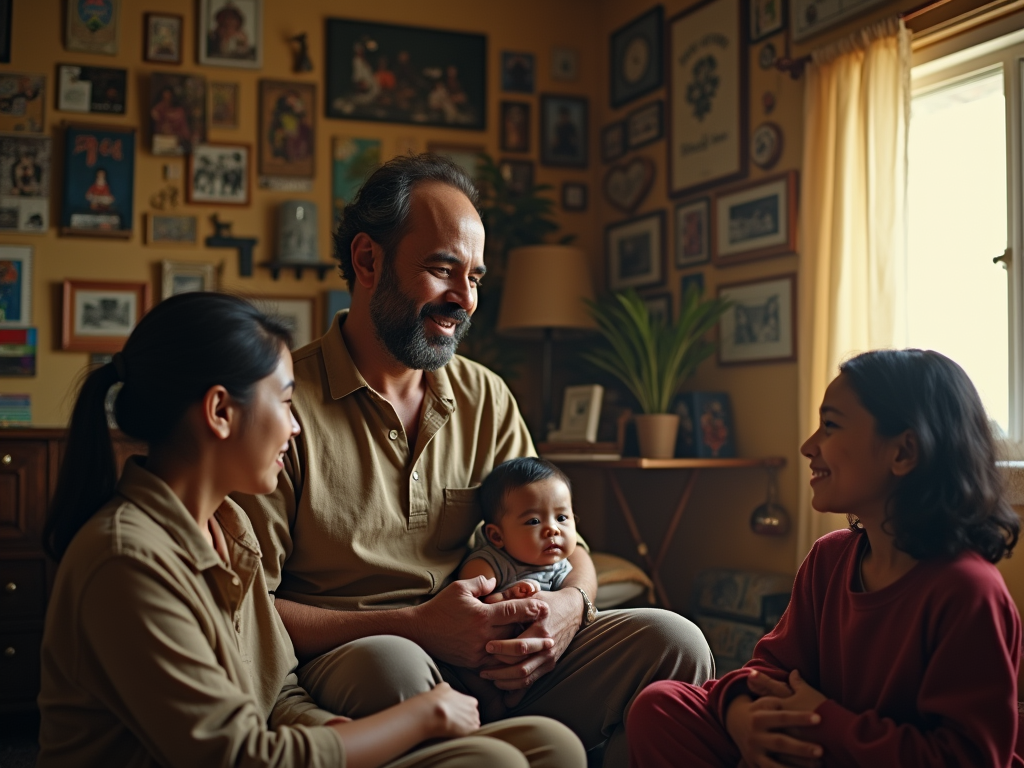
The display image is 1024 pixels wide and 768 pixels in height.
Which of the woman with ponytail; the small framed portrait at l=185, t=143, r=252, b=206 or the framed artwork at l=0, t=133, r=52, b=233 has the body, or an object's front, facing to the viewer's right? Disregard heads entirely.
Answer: the woman with ponytail

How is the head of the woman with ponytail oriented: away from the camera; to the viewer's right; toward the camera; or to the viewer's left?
to the viewer's right

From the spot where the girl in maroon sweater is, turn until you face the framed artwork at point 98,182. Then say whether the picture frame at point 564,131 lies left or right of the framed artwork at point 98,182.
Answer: right

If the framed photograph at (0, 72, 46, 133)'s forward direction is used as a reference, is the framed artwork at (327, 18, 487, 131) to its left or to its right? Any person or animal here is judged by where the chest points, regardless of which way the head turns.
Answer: on its left

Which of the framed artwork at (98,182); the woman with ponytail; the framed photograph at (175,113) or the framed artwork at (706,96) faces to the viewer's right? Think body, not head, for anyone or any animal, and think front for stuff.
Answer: the woman with ponytail

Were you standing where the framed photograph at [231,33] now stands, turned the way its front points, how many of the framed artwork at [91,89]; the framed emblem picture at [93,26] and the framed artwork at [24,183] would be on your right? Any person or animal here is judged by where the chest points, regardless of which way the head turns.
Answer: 3

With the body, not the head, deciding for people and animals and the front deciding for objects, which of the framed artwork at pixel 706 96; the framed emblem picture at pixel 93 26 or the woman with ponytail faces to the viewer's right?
the woman with ponytail

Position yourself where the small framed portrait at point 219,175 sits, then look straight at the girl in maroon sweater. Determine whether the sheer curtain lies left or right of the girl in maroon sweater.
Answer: left

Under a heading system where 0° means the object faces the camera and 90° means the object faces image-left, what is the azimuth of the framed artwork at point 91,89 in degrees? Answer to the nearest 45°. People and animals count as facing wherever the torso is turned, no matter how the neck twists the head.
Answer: approximately 0°

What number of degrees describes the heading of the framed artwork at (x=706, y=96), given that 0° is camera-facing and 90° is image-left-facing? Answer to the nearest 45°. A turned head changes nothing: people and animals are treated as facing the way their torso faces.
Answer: approximately 45°

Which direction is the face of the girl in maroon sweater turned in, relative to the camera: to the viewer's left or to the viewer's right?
to the viewer's left
